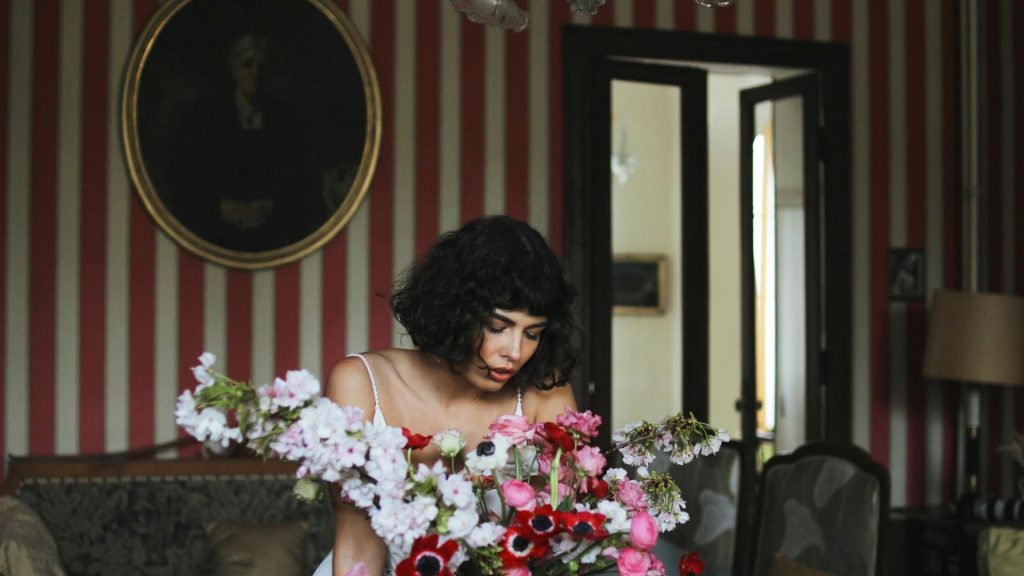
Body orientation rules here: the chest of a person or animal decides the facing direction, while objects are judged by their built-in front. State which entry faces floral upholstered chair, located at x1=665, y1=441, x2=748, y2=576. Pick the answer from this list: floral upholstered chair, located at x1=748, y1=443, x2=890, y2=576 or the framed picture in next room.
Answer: the framed picture in next room

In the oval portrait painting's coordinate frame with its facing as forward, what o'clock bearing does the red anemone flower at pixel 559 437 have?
The red anemone flower is roughly at 12 o'clock from the oval portrait painting.

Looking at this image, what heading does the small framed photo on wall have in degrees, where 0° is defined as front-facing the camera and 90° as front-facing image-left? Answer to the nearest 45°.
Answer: approximately 0°

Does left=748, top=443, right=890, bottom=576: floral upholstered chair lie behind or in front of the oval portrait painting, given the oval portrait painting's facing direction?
in front

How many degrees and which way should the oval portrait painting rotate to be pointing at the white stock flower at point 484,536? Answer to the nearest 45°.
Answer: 0° — it already faces it

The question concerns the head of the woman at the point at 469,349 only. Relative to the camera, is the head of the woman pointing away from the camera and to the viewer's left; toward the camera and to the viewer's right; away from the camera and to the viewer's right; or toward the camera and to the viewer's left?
toward the camera and to the viewer's right

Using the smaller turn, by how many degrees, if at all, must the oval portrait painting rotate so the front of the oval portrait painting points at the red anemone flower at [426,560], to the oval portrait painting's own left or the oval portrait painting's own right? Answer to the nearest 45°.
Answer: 0° — it already faces it

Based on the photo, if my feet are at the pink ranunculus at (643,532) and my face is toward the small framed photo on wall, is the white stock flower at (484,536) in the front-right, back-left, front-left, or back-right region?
back-left

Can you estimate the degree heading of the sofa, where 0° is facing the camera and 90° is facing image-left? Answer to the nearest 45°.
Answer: approximately 0°
